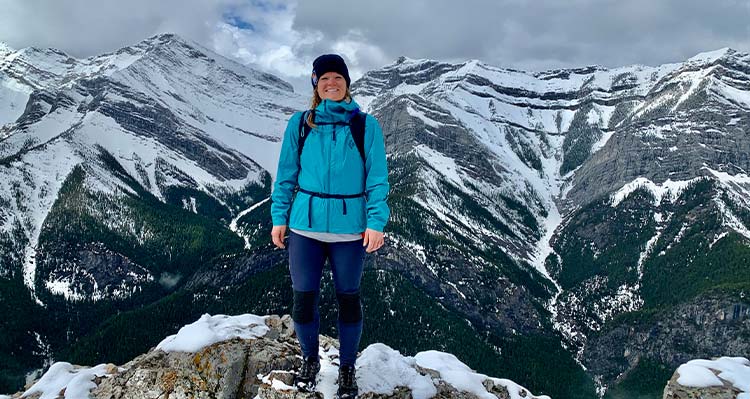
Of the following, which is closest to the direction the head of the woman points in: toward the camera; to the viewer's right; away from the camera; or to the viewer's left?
toward the camera

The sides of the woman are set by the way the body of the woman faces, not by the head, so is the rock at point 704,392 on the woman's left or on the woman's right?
on the woman's left

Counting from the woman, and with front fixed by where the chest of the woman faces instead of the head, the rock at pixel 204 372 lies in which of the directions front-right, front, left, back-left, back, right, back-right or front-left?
back-right

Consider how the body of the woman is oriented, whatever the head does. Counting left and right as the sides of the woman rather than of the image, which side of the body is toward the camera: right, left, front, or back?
front
